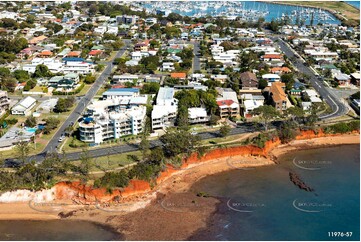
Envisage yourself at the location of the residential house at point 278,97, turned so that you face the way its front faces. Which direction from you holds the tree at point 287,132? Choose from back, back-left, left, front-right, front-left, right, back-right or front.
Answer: front

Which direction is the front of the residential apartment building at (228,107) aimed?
toward the camera

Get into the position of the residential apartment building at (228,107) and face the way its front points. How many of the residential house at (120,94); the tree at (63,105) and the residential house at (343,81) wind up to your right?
2

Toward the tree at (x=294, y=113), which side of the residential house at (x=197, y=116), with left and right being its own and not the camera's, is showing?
left

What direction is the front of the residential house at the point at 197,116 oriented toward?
toward the camera

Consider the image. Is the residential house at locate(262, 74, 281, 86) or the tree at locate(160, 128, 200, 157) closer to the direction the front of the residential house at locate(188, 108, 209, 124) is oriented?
the tree

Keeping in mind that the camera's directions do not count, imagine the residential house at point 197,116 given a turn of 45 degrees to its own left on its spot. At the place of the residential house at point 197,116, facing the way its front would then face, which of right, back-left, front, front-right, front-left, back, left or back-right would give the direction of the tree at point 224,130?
front

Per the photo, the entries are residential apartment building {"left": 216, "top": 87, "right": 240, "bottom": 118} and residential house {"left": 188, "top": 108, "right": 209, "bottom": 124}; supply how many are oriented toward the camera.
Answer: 2

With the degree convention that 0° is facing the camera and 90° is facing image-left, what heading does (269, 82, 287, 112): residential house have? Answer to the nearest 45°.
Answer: approximately 0°

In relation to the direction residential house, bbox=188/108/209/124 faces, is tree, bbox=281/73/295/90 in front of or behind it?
behind

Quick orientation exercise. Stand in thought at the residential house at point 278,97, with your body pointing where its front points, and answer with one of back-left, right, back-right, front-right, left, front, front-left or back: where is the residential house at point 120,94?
right

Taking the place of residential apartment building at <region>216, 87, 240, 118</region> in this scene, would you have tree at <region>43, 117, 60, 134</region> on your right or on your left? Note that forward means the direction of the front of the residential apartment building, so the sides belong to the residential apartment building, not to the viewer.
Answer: on your right

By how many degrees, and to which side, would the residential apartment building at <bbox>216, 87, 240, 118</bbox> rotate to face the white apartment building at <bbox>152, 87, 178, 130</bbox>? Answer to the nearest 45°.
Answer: approximately 45° to its right

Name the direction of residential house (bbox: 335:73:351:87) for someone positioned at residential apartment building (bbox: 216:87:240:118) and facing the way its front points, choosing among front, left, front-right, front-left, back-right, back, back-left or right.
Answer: back-left
